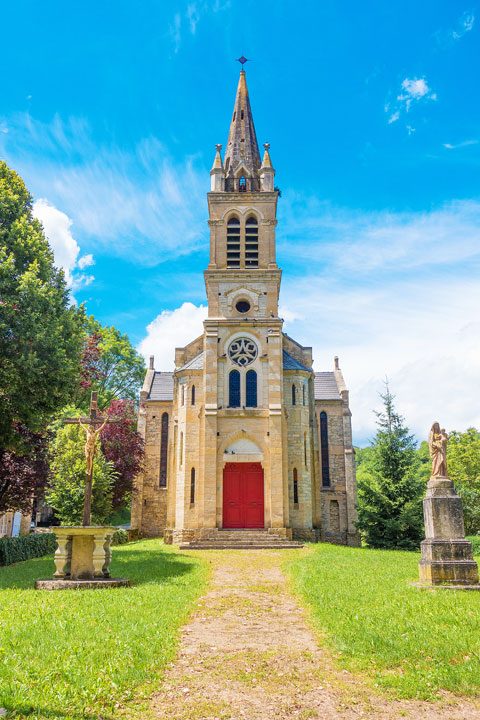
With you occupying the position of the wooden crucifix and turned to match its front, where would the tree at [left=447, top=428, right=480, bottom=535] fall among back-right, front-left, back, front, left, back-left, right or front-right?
back-left

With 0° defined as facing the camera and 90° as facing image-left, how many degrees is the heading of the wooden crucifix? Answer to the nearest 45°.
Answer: approximately 0°

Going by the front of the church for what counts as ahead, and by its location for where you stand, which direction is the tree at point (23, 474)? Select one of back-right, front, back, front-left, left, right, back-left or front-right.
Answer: front-right

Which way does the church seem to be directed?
toward the camera

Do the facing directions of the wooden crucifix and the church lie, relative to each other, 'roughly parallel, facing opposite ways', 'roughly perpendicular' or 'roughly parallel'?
roughly parallel

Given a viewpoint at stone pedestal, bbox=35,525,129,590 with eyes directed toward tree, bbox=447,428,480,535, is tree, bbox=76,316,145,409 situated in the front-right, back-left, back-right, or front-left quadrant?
front-left

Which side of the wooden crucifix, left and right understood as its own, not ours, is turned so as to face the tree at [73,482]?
back

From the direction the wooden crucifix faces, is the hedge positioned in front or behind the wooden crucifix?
behind

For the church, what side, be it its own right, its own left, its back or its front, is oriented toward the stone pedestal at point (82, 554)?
front

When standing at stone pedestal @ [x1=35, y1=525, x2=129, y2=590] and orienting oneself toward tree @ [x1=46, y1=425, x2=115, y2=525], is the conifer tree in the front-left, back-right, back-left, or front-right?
front-right

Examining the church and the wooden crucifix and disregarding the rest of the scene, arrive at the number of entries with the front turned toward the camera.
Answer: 2

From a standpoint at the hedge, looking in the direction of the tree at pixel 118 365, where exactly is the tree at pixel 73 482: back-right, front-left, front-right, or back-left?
front-right
